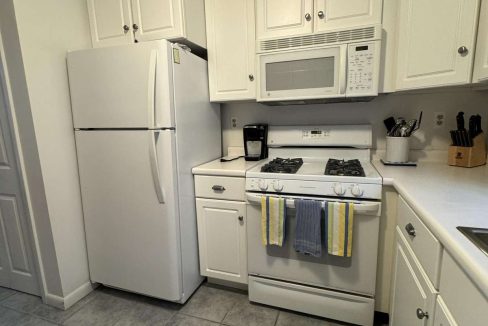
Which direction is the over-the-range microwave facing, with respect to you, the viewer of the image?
facing the viewer

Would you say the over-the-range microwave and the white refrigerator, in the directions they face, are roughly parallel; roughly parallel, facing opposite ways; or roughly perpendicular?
roughly parallel

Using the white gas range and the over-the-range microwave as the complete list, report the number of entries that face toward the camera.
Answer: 2

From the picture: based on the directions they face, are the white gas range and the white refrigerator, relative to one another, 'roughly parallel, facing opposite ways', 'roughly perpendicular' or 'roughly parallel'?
roughly parallel

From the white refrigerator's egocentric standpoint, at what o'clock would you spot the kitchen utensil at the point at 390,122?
The kitchen utensil is roughly at 8 o'clock from the white refrigerator.

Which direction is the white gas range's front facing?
toward the camera

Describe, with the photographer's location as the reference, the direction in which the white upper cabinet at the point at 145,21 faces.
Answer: facing the viewer and to the left of the viewer

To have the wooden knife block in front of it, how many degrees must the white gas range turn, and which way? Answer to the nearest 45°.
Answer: approximately 135° to its left

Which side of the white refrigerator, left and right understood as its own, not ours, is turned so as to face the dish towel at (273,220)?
left

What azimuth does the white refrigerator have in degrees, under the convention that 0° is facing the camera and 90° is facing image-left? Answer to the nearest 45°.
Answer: approximately 45°

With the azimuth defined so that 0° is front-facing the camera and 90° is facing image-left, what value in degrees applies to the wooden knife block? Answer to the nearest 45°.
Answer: approximately 45°

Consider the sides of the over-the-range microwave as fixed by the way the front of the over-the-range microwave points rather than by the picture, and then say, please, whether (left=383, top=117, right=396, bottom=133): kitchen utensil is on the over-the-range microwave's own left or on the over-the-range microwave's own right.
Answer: on the over-the-range microwave's own left

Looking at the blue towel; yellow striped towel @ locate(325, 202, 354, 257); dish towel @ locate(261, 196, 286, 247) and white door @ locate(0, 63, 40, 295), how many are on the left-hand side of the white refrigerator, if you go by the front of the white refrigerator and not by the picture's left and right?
3
